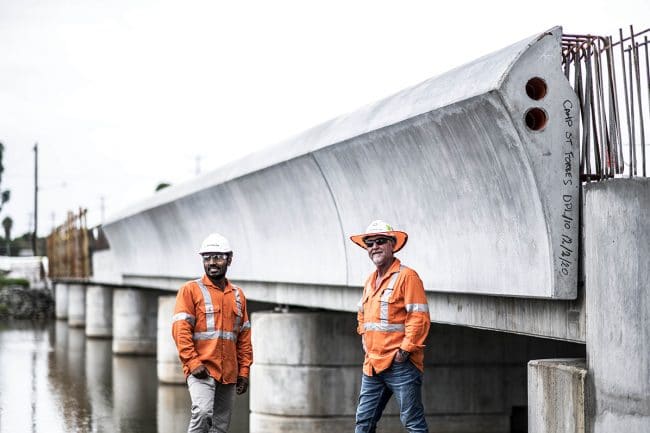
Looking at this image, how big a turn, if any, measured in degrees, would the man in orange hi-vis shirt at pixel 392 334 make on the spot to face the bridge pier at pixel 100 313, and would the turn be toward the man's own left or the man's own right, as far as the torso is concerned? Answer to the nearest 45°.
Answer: approximately 135° to the man's own right

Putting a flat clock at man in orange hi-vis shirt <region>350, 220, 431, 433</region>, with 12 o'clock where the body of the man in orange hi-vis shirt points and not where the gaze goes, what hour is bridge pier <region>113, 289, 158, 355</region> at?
The bridge pier is roughly at 4 o'clock from the man in orange hi-vis shirt.

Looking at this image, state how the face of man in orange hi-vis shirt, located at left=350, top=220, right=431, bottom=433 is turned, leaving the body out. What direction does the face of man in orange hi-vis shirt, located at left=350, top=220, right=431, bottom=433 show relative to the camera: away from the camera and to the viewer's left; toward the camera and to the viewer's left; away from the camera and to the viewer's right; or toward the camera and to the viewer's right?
toward the camera and to the viewer's left

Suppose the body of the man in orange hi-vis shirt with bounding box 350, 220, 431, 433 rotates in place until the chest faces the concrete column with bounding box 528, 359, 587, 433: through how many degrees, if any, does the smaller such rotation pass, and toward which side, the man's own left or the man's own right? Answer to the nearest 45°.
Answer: approximately 90° to the man's own left

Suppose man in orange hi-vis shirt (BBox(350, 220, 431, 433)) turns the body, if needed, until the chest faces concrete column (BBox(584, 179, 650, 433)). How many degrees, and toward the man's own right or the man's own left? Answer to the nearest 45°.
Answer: approximately 90° to the man's own left

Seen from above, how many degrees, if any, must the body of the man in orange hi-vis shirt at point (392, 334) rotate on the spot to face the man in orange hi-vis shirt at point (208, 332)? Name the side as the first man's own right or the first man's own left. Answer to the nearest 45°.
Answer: approximately 45° to the first man's own right

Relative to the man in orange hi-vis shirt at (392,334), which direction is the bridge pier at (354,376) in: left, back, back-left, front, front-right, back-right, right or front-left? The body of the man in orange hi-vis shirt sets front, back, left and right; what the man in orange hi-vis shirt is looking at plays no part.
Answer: back-right

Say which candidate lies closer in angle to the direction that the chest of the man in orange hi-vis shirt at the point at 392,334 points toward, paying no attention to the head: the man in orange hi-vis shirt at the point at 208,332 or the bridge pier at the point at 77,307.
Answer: the man in orange hi-vis shirt

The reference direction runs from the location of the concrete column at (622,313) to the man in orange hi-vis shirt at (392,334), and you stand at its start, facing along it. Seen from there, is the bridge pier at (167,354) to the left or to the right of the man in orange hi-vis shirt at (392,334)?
right

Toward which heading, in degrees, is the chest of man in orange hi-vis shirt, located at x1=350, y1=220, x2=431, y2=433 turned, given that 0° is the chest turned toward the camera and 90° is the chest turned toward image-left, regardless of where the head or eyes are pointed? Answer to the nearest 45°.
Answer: approximately 45°
